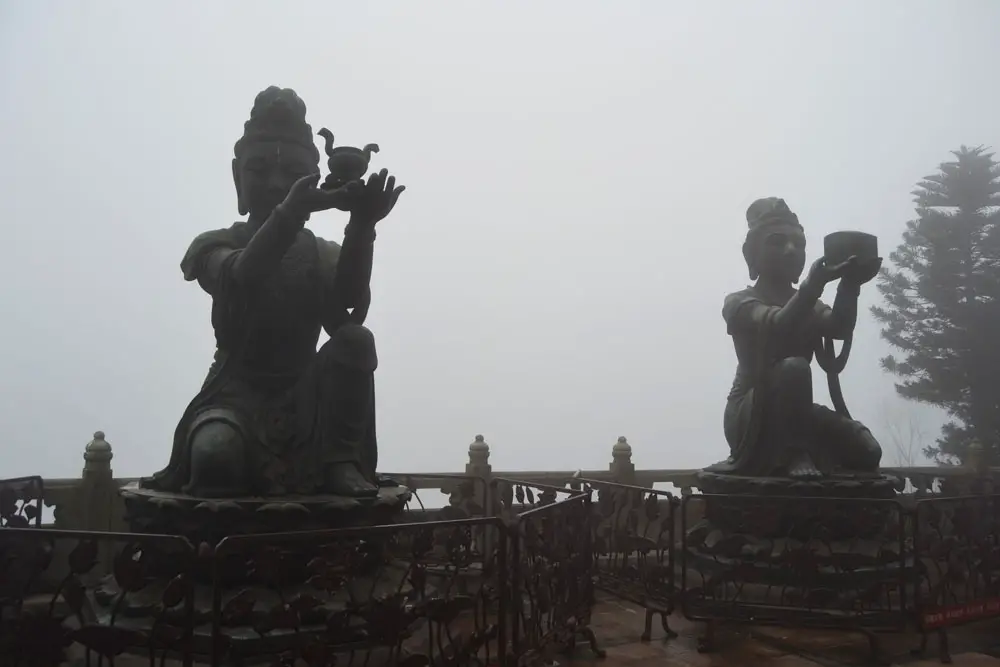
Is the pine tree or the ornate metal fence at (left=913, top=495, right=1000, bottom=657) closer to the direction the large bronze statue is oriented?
the ornate metal fence

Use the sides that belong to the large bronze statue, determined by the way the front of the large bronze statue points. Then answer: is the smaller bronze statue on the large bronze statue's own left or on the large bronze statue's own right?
on the large bronze statue's own left

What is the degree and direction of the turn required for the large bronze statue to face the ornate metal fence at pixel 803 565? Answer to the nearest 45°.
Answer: approximately 45° to its left

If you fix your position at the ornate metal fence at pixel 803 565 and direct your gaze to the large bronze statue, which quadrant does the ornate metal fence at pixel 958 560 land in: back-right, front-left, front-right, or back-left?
back-left

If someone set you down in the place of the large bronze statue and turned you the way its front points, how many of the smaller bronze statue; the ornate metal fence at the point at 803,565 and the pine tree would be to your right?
0

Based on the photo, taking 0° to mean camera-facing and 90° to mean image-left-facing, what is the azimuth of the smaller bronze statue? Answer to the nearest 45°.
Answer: approximately 315°

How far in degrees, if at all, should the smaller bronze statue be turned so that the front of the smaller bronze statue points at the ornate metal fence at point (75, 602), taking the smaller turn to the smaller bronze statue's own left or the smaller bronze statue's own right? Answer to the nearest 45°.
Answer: approximately 90° to the smaller bronze statue's own right

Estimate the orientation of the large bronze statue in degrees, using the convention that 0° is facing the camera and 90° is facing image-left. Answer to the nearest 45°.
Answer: approximately 315°

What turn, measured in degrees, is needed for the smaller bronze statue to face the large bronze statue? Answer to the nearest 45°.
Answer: approximately 90° to its right

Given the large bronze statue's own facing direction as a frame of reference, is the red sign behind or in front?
in front

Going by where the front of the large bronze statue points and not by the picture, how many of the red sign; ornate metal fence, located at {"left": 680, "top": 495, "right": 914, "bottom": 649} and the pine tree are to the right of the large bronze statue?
0

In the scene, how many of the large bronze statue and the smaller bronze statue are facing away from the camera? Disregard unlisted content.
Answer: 0

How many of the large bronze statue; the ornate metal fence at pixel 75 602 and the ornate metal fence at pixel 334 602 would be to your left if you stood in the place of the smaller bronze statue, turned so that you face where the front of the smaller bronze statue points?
0

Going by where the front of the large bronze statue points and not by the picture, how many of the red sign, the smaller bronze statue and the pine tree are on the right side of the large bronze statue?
0
